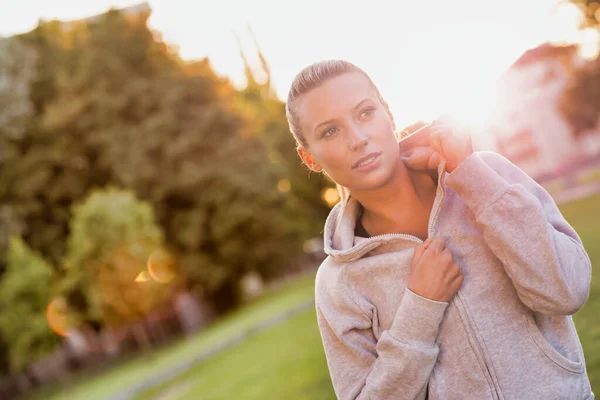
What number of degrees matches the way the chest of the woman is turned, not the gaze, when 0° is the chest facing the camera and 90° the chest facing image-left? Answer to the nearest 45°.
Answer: approximately 0°

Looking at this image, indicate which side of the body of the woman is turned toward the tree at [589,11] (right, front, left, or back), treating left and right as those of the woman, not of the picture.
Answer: back

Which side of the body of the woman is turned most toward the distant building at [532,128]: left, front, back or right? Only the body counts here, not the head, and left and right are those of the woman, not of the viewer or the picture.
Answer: back
